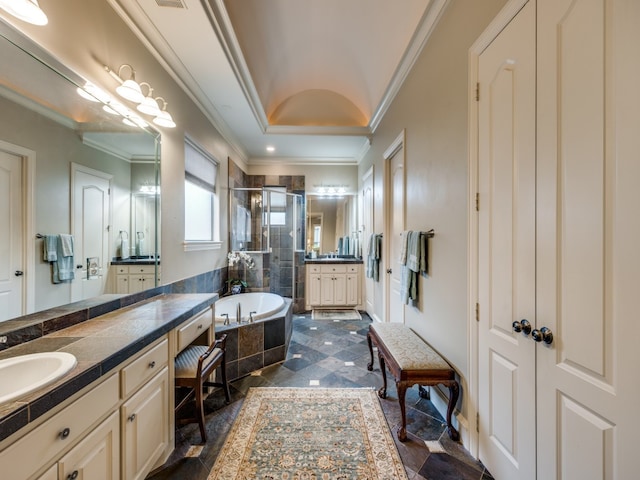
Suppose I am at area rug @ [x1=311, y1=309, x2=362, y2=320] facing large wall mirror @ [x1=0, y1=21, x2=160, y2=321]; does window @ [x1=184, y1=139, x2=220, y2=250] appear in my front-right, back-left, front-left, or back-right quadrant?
front-right

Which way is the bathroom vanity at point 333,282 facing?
toward the camera

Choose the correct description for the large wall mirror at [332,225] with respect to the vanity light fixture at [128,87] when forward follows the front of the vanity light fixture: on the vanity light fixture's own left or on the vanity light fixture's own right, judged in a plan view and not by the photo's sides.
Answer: on the vanity light fixture's own left

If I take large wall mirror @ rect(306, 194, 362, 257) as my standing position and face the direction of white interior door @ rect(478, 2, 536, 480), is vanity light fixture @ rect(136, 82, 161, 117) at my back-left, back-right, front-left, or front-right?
front-right

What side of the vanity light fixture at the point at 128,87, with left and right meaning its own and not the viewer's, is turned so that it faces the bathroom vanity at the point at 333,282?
left

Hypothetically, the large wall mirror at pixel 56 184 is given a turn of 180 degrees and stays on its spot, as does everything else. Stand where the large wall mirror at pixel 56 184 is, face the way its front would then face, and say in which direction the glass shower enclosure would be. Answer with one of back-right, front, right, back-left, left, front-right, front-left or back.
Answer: right

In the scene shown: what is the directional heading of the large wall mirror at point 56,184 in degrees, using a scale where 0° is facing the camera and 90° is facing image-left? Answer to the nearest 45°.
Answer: approximately 315°

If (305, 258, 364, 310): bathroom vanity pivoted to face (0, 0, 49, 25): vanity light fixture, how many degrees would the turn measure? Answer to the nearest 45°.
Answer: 0° — it already faces it

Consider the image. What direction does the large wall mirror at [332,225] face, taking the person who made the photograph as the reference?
facing the viewer

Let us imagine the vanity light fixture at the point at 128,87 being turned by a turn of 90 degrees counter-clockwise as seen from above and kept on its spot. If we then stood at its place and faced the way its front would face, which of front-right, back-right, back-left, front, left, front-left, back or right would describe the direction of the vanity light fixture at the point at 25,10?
back

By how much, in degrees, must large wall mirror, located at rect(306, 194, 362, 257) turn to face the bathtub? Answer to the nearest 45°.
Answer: approximately 45° to its right

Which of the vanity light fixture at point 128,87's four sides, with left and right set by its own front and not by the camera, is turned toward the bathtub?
left

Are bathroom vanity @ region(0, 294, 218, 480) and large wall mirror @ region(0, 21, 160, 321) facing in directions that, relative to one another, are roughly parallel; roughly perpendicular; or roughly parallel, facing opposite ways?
roughly parallel

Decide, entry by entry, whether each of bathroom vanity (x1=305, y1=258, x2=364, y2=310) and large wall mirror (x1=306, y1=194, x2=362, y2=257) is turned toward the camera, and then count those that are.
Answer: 2

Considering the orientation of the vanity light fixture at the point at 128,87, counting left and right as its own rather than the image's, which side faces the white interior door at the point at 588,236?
front
